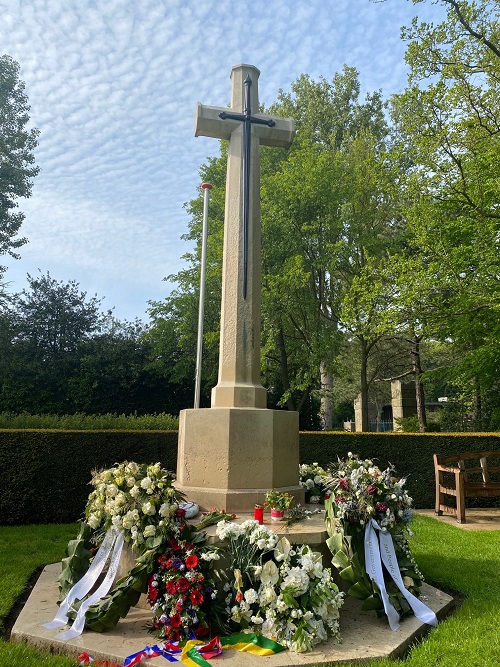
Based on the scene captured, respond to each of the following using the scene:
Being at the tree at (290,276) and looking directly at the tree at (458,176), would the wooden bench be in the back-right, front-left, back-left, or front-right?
front-right

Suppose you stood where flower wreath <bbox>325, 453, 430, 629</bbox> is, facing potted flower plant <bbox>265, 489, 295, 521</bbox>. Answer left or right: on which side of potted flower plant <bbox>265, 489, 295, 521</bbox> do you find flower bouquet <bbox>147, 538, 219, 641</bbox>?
left

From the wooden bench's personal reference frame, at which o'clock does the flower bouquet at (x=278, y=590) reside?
The flower bouquet is roughly at 2 o'clock from the wooden bench.

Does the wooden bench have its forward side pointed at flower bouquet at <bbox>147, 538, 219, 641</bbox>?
no

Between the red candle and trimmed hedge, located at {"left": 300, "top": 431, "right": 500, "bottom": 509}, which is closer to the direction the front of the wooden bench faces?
the red candle

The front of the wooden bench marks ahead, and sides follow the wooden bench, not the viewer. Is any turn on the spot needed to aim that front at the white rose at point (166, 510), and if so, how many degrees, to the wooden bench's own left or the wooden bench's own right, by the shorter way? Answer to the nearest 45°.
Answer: approximately 45° to the wooden bench's own right

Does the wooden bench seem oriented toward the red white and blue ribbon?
no

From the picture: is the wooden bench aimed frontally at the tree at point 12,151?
no
